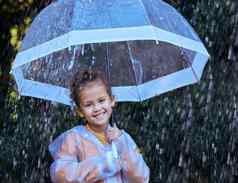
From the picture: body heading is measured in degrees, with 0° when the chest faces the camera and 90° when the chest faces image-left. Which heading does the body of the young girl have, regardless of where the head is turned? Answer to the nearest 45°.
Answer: approximately 0°

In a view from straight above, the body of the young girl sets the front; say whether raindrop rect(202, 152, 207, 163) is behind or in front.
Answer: behind
